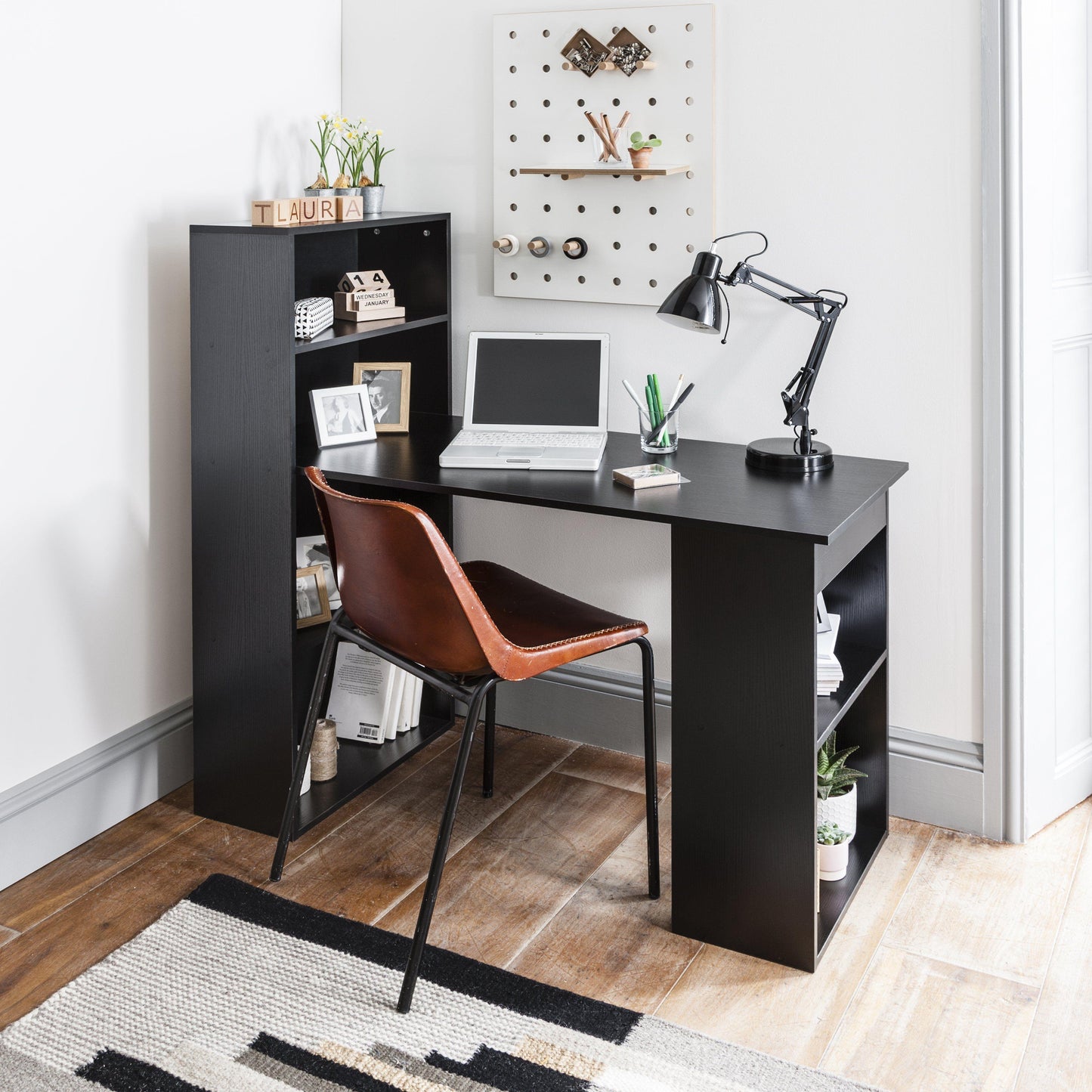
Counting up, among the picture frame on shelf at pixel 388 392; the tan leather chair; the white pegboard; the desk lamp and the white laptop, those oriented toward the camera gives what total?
3

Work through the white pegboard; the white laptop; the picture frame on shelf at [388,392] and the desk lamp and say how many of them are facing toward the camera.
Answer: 3

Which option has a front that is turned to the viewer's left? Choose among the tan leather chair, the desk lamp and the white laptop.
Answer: the desk lamp

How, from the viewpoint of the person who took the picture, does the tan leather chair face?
facing away from the viewer and to the right of the viewer

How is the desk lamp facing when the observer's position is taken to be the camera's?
facing to the left of the viewer

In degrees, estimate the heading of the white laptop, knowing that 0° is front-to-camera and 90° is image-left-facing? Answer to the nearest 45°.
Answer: approximately 0°
